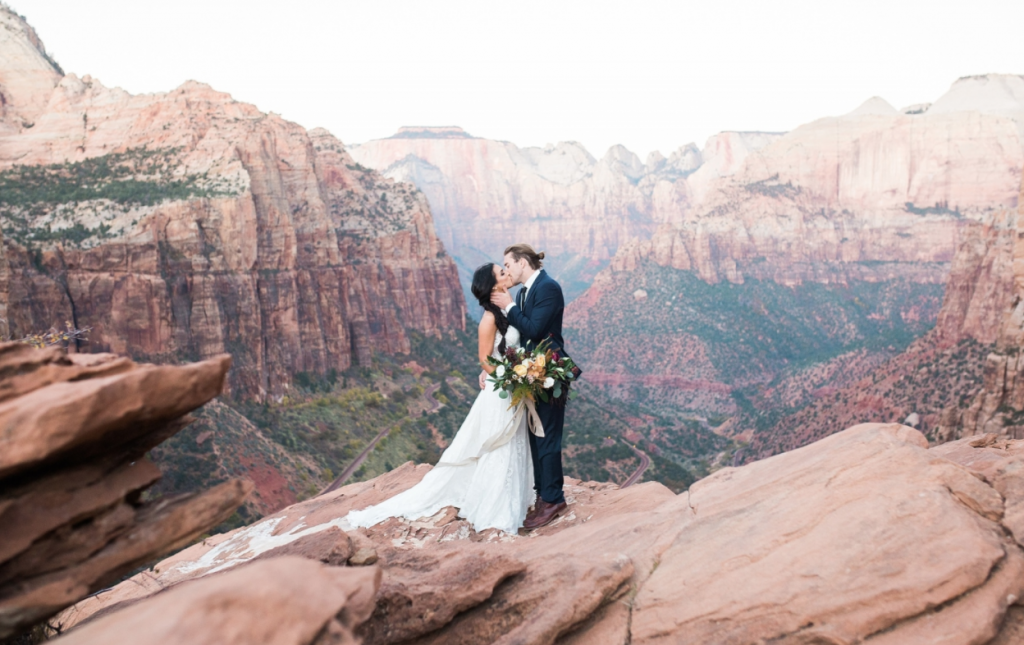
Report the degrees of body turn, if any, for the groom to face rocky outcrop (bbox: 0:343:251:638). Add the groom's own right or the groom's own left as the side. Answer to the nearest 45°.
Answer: approximately 45° to the groom's own left

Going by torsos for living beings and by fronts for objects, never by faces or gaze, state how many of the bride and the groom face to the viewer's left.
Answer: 1

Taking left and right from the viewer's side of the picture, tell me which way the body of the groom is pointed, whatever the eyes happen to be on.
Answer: facing to the left of the viewer

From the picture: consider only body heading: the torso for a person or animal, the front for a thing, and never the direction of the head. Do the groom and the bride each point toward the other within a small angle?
yes

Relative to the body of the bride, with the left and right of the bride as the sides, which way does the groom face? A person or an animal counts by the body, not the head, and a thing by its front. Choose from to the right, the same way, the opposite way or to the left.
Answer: the opposite way

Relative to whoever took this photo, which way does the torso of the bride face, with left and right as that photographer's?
facing to the right of the viewer

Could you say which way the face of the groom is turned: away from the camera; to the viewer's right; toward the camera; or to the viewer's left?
to the viewer's left

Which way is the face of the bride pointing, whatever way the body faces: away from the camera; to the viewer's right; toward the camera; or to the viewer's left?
to the viewer's right

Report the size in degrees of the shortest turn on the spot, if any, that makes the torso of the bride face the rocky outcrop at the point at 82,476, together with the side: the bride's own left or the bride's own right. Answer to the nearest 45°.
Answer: approximately 135° to the bride's own right
